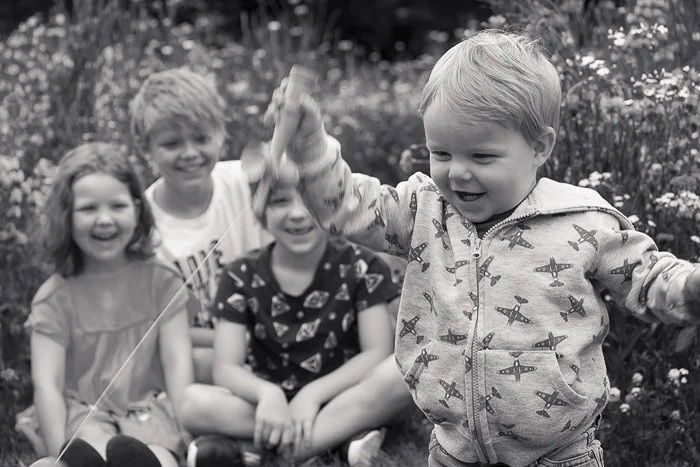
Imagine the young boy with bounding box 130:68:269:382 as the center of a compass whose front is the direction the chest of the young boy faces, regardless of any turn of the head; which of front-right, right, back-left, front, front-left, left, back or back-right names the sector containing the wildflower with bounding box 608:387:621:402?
front-left

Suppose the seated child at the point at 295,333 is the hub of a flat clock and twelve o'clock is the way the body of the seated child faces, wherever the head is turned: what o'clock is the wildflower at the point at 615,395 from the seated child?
The wildflower is roughly at 10 o'clock from the seated child.

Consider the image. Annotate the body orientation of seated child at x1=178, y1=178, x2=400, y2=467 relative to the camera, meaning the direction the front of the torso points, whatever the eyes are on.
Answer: toward the camera

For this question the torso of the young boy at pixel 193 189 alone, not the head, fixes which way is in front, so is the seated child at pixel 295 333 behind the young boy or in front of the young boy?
in front

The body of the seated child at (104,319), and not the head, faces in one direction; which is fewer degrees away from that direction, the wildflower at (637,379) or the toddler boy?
the toddler boy

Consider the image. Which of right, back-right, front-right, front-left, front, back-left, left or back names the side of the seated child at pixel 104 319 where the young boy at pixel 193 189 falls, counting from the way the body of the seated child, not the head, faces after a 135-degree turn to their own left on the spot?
front

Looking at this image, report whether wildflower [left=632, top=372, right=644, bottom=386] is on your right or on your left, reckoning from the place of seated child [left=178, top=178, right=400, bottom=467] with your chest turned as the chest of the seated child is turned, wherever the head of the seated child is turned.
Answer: on your left

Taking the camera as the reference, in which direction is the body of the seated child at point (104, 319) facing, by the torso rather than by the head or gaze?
toward the camera

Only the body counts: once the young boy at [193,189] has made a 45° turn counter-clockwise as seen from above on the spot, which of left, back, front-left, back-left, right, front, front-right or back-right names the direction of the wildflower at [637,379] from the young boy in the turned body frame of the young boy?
front

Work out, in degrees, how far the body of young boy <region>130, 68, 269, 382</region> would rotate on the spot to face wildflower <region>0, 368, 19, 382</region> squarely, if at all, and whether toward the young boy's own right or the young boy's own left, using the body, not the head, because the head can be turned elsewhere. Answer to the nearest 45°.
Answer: approximately 45° to the young boy's own right

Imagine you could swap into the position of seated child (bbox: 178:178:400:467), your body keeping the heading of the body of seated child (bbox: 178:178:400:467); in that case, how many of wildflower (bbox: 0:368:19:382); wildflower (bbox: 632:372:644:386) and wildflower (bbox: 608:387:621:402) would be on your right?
1
